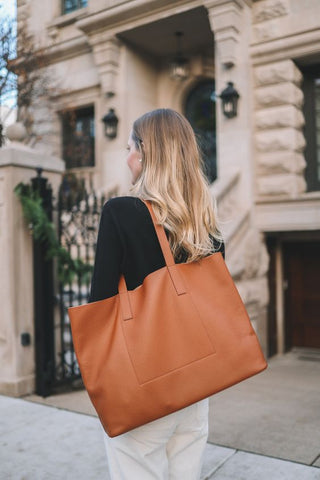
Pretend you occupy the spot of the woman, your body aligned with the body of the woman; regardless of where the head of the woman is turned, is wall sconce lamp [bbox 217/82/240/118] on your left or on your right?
on your right

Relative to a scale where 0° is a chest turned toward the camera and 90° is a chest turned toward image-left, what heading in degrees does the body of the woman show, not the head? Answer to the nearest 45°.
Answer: approximately 135°

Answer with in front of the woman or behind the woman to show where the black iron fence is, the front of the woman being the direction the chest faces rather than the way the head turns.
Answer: in front

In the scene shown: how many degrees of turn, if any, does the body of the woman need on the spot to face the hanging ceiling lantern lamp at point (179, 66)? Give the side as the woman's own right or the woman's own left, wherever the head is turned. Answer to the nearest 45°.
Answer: approximately 45° to the woman's own right

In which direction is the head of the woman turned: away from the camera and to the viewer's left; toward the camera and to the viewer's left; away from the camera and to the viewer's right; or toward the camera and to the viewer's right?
away from the camera and to the viewer's left

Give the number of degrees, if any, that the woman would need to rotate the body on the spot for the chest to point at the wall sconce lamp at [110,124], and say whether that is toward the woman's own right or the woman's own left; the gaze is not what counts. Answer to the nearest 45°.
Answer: approximately 45° to the woman's own right

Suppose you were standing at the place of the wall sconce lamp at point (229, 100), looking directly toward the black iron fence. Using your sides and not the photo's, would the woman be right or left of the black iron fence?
left
